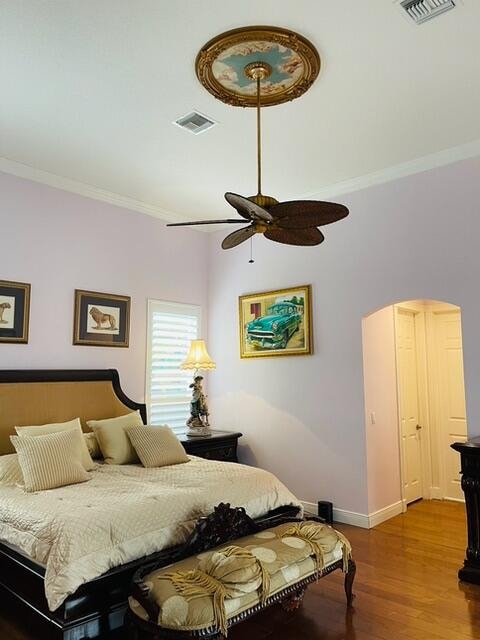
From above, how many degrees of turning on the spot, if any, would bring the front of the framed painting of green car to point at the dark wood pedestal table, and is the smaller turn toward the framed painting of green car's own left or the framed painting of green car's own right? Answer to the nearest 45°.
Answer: approximately 90° to the framed painting of green car's own left

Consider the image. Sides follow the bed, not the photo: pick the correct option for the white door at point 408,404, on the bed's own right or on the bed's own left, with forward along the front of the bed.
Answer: on the bed's own left

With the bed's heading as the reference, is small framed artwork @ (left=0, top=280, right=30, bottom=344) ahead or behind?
behind

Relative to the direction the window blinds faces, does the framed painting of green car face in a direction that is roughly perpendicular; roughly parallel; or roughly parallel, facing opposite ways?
roughly perpendicular

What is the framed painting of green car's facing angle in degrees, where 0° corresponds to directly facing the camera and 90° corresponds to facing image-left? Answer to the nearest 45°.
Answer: approximately 45°

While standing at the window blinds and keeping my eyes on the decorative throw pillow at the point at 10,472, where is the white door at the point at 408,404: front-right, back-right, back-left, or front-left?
back-left

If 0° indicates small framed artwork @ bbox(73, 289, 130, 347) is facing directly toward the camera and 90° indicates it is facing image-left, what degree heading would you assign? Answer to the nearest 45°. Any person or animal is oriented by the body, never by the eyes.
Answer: approximately 315°

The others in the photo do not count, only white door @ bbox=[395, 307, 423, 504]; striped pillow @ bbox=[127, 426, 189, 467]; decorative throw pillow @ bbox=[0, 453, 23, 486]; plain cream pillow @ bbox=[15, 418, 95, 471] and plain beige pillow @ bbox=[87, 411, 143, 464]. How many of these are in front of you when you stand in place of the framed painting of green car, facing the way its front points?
4
